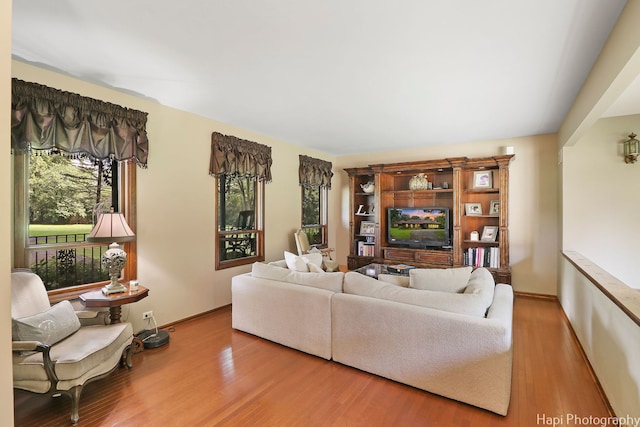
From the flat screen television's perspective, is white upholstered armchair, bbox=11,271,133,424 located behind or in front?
in front

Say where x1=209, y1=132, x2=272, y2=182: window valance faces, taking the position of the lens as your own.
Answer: facing the viewer and to the right of the viewer

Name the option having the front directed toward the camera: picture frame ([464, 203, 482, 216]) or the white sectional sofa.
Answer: the picture frame

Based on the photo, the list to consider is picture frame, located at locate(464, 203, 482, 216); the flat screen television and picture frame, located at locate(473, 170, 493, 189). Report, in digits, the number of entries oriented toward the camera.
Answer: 3

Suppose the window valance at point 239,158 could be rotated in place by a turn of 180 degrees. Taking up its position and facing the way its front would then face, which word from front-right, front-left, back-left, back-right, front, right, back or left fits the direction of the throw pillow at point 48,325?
left

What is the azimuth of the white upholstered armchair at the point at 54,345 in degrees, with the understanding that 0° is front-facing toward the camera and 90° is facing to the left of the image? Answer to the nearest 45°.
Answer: approximately 315°

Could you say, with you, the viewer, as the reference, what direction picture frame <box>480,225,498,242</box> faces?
facing the viewer

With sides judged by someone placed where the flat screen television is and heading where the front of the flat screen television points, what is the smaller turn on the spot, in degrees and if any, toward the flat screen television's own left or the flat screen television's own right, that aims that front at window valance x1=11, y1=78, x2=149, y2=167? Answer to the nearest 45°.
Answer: approximately 45° to the flat screen television's own right

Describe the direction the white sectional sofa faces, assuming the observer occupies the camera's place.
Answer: facing away from the viewer and to the right of the viewer

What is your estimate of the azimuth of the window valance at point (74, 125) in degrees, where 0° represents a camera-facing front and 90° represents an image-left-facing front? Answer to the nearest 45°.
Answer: approximately 315°

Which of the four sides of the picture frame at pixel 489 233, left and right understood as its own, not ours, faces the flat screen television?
right

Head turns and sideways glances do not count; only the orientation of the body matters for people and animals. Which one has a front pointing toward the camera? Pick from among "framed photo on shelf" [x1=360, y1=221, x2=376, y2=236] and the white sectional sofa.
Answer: the framed photo on shelf

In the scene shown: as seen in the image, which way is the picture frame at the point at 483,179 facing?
toward the camera

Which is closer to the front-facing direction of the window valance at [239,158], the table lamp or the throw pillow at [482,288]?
the throw pillow

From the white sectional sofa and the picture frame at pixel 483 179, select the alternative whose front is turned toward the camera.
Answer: the picture frame

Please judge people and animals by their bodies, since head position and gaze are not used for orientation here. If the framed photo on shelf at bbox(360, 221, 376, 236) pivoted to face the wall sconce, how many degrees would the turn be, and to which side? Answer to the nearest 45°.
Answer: approximately 45° to its left

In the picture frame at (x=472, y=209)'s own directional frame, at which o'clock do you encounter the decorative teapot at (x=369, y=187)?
The decorative teapot is roughly at 3 o'clock from the picture frame.

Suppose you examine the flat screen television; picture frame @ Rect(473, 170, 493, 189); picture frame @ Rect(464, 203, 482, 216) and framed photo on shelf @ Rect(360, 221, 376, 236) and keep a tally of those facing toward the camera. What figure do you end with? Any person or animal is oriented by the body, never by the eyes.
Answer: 4

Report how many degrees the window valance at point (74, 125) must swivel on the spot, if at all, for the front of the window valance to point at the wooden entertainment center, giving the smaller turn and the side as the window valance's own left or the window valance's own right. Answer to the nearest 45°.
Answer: approximately 45° to the window valance's own left

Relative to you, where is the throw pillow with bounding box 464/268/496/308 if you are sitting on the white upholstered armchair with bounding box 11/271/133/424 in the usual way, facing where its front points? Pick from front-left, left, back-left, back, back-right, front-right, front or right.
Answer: front

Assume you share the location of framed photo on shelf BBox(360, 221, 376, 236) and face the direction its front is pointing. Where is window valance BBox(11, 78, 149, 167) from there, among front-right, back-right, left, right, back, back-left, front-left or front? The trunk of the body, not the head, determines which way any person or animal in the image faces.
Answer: front-right
